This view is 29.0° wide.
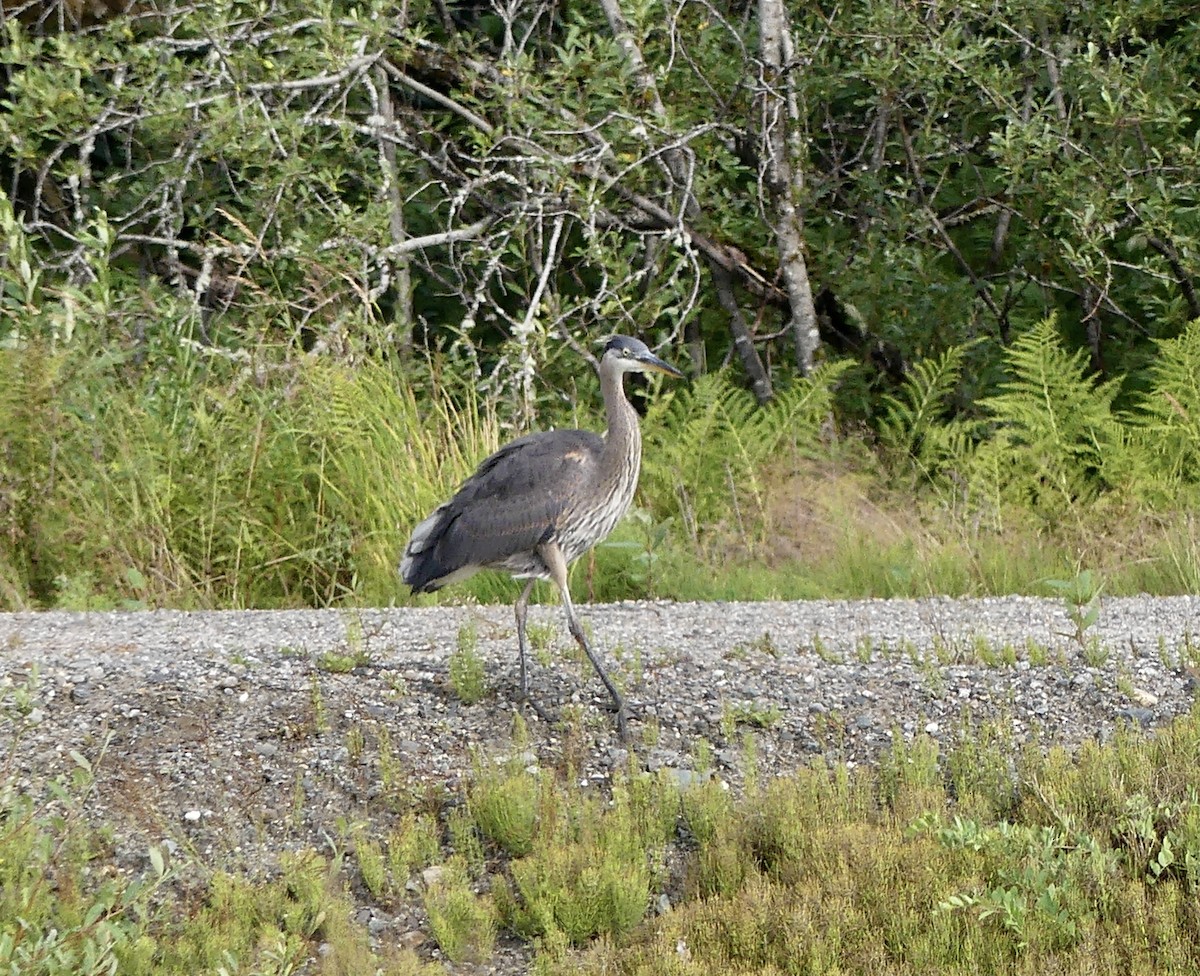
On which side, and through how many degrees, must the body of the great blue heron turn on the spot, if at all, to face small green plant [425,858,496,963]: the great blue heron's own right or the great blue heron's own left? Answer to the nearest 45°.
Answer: approximately 90° to the great blue heron's own right

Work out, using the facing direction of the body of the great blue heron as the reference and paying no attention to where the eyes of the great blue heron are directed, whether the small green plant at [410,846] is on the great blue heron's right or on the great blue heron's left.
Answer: on the great blue heron's right

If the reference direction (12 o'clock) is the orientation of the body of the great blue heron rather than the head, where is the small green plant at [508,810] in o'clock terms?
The small green plant is roughly at 3 o'clock from the great blue heron.

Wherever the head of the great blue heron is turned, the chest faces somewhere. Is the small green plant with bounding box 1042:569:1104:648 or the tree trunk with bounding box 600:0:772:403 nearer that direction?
the small green plant

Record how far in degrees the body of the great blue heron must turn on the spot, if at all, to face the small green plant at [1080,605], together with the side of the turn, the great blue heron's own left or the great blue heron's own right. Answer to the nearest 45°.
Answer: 0° — it already faces it

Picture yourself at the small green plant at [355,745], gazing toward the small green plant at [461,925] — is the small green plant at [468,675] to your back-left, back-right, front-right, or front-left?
back-left

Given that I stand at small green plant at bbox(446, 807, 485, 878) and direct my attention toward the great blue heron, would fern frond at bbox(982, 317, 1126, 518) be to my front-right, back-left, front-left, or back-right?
front-right

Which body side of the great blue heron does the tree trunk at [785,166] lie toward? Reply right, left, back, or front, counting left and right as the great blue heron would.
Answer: left

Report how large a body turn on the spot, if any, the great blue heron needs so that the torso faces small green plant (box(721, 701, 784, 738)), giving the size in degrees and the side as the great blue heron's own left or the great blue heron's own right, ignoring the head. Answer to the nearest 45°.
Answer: approximately 45° to the great blue heron's own right

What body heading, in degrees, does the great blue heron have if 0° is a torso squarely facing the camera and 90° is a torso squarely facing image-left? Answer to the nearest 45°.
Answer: approximately 270°

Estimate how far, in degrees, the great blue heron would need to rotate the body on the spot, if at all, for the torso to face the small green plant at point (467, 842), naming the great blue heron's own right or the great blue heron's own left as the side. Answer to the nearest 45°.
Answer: approximately 90° to the great blue heron's own right
